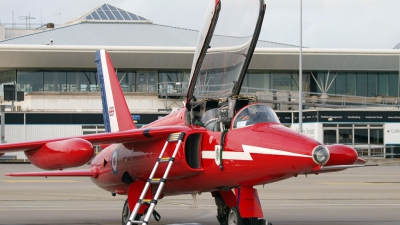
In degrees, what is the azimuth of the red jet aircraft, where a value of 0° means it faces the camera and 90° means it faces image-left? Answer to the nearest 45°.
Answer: approximately 315°
